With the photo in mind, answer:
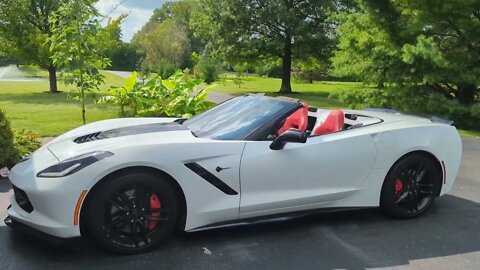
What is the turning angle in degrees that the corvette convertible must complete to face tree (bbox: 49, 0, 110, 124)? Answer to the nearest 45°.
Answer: approximately 90° to its right

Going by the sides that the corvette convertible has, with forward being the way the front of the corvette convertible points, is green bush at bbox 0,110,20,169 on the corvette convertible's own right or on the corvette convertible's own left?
on the corvette convertible's own right

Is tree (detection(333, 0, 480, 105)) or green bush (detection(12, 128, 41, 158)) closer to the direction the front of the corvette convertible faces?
the green bush

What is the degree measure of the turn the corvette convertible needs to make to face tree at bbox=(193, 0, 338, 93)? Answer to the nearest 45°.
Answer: approximately 135° to its right

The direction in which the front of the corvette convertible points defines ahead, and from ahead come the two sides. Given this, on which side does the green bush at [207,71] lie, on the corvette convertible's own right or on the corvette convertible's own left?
on the corvette convertible's own right

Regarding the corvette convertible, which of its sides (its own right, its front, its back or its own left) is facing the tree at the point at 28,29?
right

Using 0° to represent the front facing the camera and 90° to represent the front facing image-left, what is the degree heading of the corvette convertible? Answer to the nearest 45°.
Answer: approximately 45°

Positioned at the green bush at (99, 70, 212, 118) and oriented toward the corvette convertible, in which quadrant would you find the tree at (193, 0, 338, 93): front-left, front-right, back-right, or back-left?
back-left
